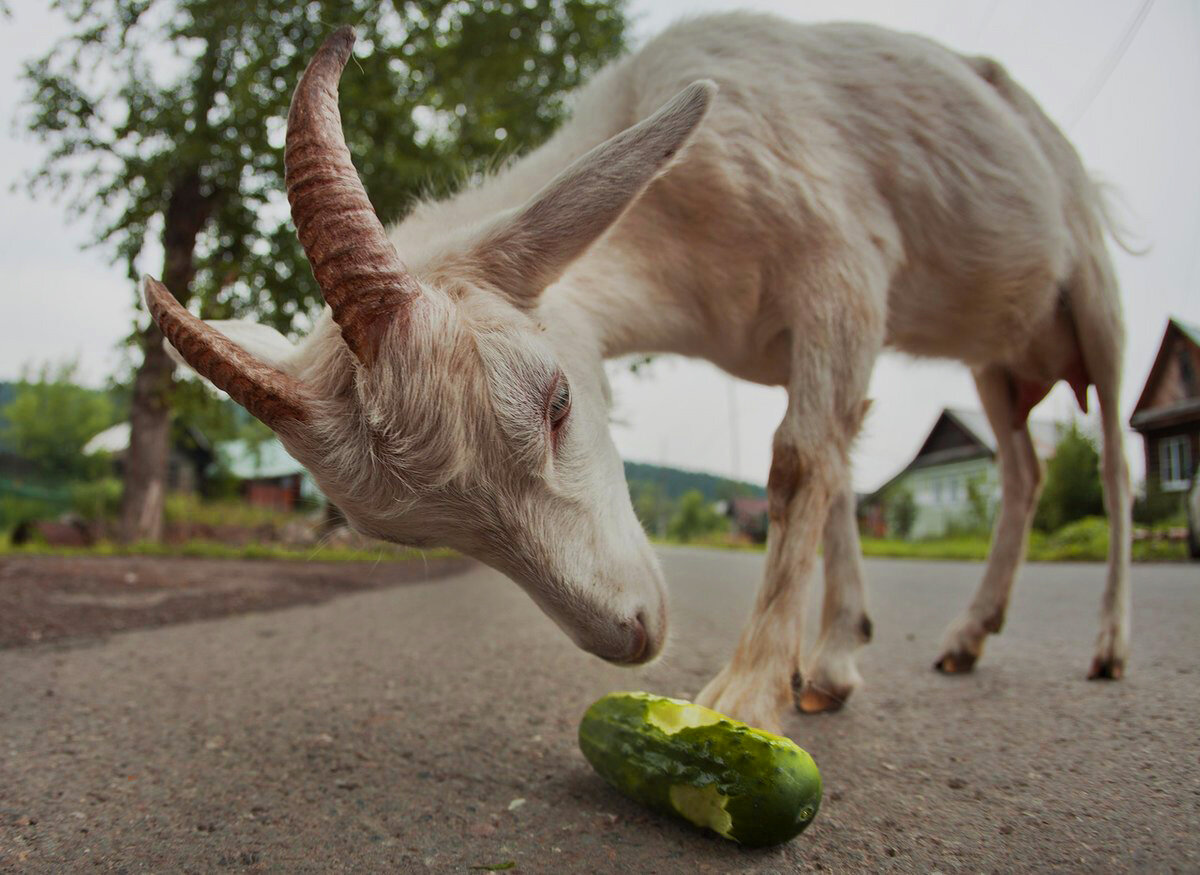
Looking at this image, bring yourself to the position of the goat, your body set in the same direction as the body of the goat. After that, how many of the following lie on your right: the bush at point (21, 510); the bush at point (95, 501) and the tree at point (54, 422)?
3

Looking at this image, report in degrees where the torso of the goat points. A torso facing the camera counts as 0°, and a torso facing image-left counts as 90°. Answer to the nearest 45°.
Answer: approximately 45°

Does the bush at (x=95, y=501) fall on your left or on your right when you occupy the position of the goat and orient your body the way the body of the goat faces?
on your right

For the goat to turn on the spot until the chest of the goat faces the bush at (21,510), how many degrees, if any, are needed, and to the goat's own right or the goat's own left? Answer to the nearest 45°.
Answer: approximately 90° to the goat's own right

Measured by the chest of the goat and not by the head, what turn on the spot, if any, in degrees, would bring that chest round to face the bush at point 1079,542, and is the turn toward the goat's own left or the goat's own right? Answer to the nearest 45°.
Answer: approximately 180°

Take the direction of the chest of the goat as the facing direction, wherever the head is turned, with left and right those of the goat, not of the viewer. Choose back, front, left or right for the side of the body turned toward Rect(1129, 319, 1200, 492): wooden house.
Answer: back

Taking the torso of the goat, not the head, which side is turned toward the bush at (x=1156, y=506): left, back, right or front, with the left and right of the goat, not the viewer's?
back

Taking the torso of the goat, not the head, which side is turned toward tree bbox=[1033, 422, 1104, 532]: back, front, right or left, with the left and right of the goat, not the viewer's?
back

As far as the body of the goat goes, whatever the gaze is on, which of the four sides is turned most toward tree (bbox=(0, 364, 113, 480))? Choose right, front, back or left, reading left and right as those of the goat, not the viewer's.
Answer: right
